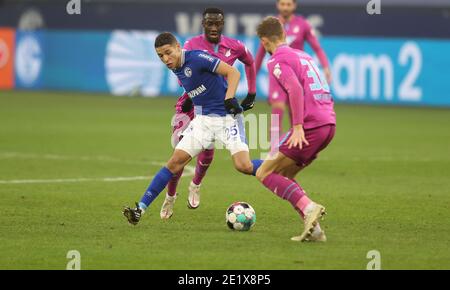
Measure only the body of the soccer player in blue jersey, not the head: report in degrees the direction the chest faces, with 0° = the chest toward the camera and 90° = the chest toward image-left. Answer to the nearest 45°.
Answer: approximately 45°

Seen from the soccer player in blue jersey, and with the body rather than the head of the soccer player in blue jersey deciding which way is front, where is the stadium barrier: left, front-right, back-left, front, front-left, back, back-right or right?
back-right

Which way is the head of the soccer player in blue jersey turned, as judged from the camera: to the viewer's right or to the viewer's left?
to the viewer's left
